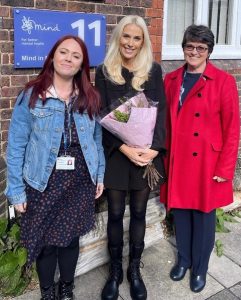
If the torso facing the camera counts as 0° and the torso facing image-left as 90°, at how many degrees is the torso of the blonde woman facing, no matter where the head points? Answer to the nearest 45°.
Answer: approximately 0°

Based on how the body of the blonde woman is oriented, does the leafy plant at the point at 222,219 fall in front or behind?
behind

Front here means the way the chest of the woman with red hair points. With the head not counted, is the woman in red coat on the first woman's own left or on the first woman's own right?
on the first woman's own left

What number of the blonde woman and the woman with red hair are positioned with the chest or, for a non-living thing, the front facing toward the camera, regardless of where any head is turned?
2

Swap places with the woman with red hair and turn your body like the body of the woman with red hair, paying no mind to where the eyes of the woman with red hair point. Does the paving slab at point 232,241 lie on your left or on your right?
on your left

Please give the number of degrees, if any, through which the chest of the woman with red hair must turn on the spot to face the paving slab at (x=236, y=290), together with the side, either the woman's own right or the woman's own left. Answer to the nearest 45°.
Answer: approximately 90° to the woman's own left
